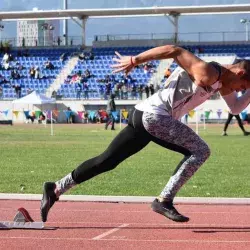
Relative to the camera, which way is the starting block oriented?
to the viewer's right

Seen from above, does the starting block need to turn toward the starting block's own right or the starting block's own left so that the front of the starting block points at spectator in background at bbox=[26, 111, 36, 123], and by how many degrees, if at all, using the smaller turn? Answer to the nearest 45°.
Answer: approximately 90° to the starting block's own left
